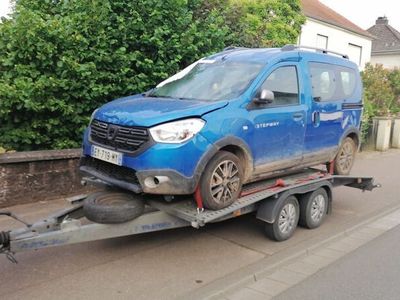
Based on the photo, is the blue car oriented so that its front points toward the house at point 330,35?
no

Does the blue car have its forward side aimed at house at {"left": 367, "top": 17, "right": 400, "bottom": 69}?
no

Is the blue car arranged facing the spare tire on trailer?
yes

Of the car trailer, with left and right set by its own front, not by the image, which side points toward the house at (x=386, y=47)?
back

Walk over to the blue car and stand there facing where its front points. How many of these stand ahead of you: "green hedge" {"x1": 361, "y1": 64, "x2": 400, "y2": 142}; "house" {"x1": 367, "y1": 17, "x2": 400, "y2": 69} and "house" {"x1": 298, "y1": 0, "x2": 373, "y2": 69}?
0

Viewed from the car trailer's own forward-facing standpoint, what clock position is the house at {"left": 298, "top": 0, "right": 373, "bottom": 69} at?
The house is roughly at 5 o'clock from the car trailer.

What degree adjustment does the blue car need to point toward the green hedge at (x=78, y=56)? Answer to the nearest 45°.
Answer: approximately 90° to its right

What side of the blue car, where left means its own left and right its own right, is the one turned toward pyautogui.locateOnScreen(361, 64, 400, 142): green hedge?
back

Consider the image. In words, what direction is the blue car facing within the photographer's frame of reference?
facing the viewer and to the left of the viewer

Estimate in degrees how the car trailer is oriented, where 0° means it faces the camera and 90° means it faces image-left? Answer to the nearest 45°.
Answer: approximately 45°
